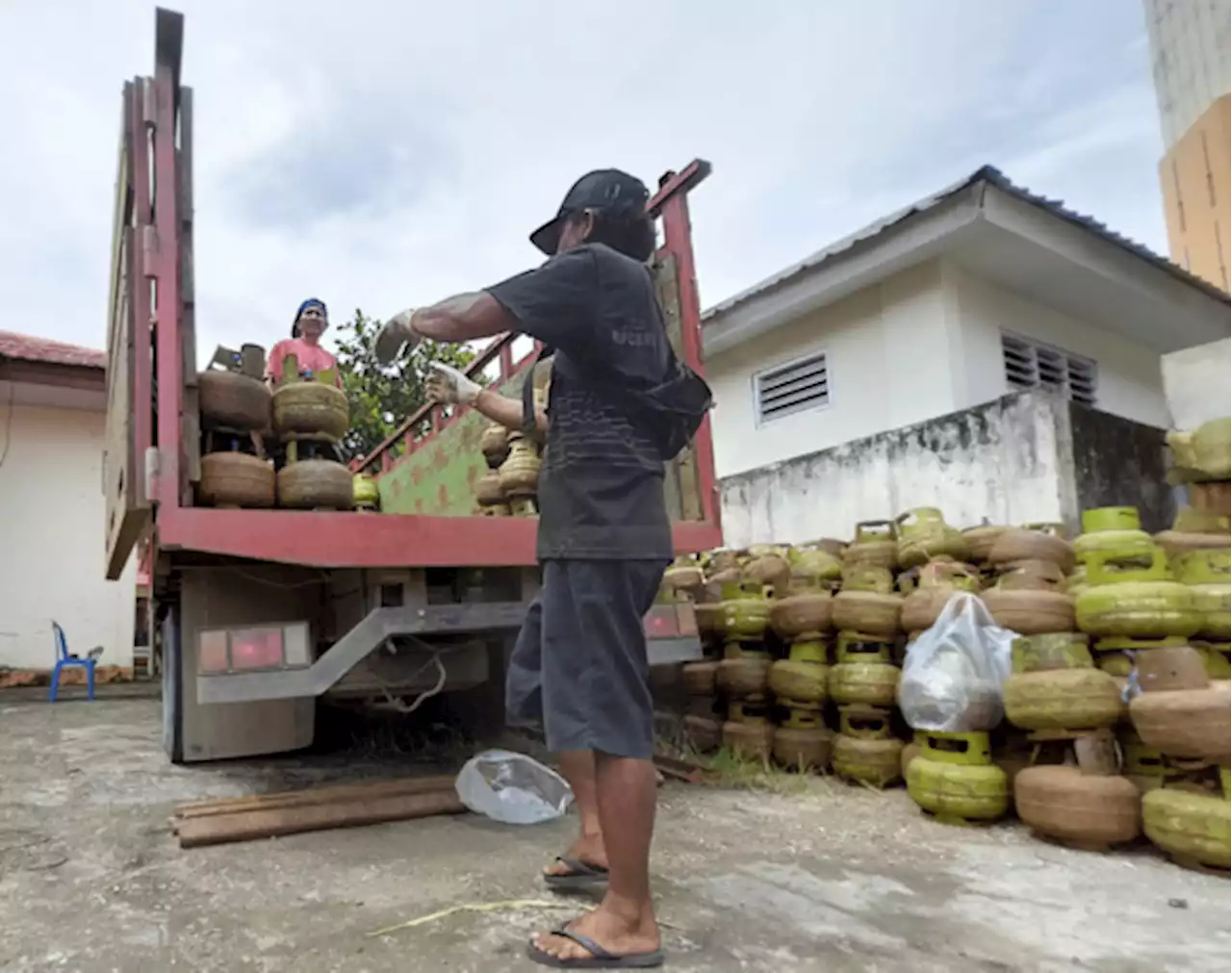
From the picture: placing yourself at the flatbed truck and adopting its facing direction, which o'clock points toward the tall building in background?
The tall building in background is roughly at 2 o'clock from the flatbed truck.

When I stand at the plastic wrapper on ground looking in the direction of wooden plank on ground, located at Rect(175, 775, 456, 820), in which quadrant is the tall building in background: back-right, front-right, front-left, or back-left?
back-right

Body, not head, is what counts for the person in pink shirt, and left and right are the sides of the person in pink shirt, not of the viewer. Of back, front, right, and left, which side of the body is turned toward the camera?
front

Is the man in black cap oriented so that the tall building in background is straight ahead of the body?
no

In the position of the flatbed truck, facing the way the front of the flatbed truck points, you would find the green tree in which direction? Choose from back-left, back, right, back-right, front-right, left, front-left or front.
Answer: front

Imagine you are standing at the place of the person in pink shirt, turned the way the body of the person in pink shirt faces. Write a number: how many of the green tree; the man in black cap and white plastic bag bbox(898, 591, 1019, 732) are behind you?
1

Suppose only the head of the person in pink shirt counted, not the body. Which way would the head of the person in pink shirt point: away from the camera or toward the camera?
toward the camera

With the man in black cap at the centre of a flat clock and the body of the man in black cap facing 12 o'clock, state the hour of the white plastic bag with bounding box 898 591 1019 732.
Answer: The white plastic bag is roughly at 3 o'clock from the man in black cap.

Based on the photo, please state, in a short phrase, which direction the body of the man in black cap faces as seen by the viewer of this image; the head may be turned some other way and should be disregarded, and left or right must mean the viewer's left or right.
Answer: facing away from the viewer and to the left of the viewer

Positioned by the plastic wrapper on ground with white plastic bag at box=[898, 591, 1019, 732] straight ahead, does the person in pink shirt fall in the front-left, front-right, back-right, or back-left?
back-left

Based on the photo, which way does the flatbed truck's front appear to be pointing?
away from the camera

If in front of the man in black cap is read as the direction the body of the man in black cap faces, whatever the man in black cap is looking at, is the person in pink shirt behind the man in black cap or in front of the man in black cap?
in front

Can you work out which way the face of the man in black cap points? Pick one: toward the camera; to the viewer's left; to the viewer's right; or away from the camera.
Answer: to the viewer's left

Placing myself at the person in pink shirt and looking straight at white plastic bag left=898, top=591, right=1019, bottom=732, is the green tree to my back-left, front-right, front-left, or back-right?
back-left

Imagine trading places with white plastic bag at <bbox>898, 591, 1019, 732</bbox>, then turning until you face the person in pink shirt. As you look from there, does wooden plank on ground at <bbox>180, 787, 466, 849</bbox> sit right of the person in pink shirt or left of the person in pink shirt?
left
